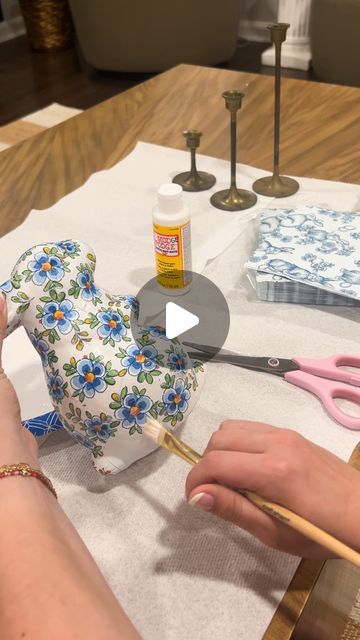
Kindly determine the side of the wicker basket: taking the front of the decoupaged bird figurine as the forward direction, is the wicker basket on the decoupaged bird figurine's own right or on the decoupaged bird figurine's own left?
on the decoupaged bird figurine's own right

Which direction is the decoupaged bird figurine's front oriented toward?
to the viewer's left

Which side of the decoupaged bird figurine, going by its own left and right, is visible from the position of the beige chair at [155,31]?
right

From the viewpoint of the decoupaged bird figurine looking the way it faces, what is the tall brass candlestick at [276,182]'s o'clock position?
The tall brass candlestick is roughly at 4 o'clock from the decoupaged bird figurine.

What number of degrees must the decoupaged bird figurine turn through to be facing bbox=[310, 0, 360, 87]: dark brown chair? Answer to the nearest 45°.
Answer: approximately 135° to its right
